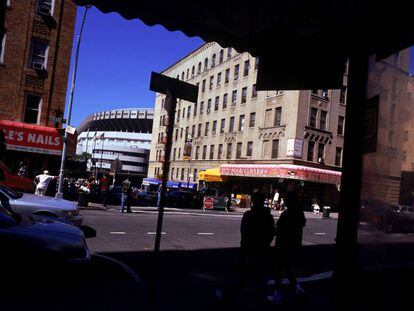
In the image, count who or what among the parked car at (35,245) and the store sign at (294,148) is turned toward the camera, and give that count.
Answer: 1

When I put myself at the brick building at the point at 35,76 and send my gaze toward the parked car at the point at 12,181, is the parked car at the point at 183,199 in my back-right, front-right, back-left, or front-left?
back-left

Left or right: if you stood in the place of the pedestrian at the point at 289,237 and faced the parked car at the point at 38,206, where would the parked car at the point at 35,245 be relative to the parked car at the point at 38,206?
left

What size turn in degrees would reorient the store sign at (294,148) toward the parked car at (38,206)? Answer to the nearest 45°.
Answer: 0° — it already faces it

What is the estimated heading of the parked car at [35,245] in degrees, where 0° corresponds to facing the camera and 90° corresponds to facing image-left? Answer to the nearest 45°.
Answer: approximately 270°

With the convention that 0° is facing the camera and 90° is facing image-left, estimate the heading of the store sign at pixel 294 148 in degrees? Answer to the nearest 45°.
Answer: approximately 0°

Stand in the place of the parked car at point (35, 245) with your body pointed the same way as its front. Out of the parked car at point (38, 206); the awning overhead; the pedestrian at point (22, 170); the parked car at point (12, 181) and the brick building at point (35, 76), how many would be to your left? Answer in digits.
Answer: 4
